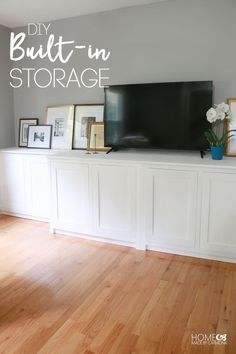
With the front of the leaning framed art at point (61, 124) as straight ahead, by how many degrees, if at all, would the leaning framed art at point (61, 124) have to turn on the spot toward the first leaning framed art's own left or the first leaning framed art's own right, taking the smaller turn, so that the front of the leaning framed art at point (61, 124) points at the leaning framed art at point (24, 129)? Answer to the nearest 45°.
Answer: approximately 90° to the first leaning framed art's own right

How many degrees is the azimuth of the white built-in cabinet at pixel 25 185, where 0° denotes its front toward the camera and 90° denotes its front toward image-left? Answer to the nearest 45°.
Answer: approximately 45°

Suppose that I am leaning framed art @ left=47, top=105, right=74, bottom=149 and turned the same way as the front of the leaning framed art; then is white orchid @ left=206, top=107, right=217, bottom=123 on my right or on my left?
on my left

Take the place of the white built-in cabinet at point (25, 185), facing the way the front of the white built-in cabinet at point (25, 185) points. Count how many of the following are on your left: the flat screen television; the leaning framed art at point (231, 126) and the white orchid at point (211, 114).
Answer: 3

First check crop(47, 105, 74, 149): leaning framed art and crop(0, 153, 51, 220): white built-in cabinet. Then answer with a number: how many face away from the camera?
0

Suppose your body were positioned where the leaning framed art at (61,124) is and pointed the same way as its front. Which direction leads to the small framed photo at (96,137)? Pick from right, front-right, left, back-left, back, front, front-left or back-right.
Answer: left

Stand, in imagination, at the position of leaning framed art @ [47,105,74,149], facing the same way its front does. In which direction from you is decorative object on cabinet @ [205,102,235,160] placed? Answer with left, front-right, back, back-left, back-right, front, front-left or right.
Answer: left

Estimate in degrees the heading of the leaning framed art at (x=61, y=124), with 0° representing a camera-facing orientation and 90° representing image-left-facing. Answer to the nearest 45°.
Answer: approximately 45°

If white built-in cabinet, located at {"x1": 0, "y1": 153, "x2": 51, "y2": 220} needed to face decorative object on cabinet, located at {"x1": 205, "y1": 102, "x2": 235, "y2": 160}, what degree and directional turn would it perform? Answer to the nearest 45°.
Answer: approximately 90° to its left
